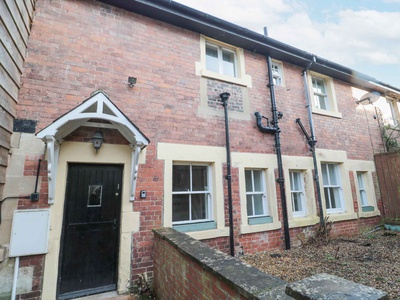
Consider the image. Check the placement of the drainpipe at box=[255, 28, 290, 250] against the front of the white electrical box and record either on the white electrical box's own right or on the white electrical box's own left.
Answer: on the white electrical box's own left

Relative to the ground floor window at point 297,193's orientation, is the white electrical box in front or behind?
in front

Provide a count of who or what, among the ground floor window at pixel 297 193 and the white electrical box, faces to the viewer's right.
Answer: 0

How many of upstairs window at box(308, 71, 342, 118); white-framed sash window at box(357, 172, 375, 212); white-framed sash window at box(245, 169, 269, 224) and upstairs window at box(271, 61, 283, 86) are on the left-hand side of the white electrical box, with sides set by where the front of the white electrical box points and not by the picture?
4

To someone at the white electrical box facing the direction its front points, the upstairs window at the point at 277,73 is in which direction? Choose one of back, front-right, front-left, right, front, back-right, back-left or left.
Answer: left

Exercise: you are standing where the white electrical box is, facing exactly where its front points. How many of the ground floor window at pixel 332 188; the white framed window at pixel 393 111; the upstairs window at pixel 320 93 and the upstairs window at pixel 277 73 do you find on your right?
0

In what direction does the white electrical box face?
toward the camera
